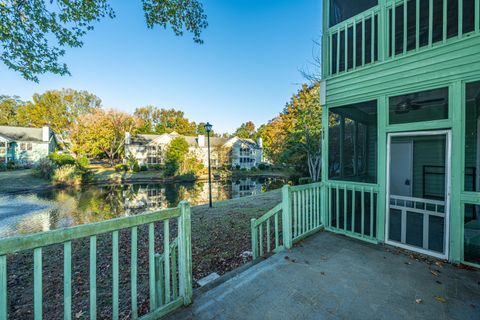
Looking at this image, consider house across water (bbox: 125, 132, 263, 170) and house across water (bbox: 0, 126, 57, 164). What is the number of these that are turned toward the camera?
2

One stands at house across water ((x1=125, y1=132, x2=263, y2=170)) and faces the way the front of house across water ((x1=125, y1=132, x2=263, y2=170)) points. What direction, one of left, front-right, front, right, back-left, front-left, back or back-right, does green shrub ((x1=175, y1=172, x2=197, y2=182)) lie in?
front

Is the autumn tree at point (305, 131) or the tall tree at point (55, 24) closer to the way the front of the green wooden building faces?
the tall tree

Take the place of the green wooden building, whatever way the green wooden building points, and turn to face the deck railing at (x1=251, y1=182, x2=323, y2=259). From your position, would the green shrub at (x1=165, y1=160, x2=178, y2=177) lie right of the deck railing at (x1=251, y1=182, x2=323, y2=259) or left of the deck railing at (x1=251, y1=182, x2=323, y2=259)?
right

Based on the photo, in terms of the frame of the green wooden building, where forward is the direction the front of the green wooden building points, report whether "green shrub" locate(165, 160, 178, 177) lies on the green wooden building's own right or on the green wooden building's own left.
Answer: on the green wooden building's own right

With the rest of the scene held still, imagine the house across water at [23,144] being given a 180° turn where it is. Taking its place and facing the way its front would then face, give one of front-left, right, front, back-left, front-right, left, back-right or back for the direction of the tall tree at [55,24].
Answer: back

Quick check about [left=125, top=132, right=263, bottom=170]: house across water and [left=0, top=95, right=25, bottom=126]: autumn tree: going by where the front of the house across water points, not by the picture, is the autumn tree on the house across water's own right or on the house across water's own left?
on the house across water's own right

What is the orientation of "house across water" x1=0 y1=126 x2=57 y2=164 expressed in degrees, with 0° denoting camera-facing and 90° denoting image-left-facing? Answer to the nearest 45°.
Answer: approximately 0°

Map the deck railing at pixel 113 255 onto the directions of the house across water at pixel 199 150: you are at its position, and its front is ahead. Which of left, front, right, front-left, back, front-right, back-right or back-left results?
front

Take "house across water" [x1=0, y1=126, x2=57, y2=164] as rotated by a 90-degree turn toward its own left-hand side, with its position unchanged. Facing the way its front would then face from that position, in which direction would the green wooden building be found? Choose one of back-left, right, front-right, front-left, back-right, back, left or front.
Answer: right

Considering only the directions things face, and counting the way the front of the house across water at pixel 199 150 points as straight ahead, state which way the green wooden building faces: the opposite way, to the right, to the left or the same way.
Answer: to the right

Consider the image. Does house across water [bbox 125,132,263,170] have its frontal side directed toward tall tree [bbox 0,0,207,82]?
yes

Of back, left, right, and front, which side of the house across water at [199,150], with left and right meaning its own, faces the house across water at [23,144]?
right

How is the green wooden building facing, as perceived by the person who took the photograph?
facing the viewer and to the left of the viewer

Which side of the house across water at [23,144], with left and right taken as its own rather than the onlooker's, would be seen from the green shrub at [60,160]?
front

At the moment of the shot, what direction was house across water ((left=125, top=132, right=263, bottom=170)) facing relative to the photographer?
facing the viewer
